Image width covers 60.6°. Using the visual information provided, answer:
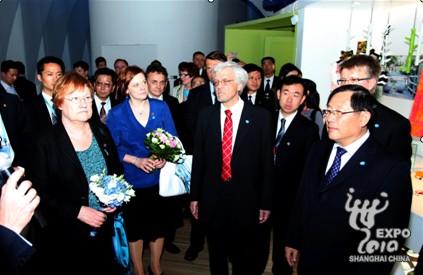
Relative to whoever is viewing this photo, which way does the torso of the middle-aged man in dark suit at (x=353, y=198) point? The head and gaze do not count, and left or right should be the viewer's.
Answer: facing the viewer and to the left of the viewer

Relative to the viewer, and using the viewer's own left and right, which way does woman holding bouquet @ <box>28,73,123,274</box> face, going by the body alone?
facing the viewer and to the right of the viewer

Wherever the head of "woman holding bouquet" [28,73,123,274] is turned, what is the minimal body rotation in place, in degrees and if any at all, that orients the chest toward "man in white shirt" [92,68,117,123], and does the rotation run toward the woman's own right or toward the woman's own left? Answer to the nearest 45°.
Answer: approximately 135° to the woman's own left

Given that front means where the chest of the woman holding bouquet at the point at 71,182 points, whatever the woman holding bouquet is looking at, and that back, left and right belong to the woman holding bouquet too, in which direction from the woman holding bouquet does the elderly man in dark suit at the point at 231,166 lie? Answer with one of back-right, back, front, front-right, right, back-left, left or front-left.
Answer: front-left

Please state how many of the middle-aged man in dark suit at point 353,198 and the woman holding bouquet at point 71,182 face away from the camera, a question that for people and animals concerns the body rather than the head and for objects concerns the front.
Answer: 0

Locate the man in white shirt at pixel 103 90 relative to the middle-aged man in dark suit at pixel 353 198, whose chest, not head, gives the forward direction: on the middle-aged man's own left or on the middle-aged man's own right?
on the middle-aged man's own right

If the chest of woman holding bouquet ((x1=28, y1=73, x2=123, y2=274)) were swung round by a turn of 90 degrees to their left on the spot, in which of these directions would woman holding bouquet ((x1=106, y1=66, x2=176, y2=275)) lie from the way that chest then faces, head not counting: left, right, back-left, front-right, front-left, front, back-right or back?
front

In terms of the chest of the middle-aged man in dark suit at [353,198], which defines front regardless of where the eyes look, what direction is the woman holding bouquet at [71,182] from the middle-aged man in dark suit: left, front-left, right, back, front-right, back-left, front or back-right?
front-right

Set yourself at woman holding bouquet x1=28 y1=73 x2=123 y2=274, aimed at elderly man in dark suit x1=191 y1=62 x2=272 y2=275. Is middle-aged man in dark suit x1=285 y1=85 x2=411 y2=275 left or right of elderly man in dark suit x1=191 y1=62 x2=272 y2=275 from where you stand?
right

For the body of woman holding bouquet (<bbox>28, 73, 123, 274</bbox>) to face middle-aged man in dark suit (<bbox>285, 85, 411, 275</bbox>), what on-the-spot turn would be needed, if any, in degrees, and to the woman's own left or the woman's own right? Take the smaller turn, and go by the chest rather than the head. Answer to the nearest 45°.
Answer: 0° — they already face them

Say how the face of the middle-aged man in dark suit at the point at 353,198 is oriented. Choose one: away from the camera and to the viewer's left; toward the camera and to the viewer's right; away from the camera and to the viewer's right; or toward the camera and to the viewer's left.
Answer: toward the camera and to the viewer's left

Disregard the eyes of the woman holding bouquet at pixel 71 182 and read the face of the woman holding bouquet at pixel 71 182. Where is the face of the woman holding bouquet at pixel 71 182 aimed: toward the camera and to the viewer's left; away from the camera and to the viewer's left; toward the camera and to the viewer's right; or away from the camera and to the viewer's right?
toward the camera and to the viewer's right
